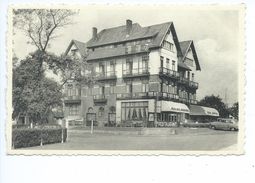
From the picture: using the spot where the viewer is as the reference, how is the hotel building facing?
facing the viewer and to the right of the viewer
